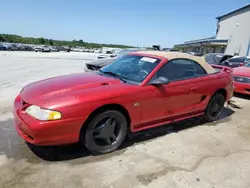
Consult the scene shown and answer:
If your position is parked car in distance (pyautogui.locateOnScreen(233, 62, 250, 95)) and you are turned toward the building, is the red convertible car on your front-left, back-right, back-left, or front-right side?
back-left

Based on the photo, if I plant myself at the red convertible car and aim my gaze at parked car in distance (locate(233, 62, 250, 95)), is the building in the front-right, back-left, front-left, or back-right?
front-left

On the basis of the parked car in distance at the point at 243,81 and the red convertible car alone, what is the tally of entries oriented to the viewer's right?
0

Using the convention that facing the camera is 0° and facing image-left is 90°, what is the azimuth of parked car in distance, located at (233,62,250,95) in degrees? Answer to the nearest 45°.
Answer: approximately 45°

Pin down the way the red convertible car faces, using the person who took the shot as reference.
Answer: facing the viewer and to the left of the viewer

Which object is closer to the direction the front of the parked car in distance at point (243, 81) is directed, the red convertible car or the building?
the red convertible car

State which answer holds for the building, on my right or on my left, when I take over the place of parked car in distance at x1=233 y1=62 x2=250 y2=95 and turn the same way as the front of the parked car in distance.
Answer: on my right

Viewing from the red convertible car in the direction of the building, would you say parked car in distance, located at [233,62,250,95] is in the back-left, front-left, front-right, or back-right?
front-right

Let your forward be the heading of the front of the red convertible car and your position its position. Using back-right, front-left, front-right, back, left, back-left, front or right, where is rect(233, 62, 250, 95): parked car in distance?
back

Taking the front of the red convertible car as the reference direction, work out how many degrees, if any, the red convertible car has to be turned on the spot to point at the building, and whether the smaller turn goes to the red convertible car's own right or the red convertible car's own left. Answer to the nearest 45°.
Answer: approximately 180°
